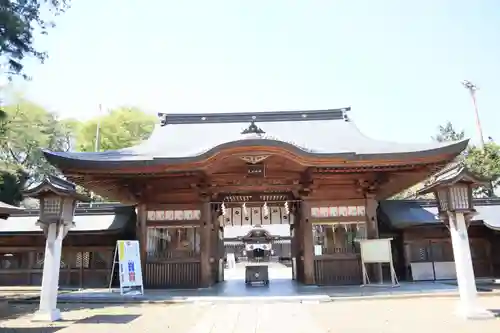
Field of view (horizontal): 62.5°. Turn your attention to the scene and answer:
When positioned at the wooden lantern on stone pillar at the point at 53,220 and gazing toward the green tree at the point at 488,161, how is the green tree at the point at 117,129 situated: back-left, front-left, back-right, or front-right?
front-left

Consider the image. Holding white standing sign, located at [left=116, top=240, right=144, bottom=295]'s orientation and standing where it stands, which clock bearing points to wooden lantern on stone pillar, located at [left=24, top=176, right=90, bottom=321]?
The wooden lantern on stone pillar is roughly at 1 o'clock from the white standing sign.

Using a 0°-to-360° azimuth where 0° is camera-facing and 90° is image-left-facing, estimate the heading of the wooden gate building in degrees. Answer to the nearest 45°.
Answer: approximately 0°

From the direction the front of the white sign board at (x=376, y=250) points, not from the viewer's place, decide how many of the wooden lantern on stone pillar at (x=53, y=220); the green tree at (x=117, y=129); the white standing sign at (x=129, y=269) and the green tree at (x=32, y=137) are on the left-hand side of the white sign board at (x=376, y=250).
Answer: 0

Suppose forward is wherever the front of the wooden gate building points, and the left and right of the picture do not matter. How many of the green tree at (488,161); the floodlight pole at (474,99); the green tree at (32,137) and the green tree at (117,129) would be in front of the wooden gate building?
0

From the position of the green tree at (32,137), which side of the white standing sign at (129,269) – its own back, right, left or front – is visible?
back

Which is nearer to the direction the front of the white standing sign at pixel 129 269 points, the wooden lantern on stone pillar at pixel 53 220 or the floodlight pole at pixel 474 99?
the wooden lantern on stone pillar

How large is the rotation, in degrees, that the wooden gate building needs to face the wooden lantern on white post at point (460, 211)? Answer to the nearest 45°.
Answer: approximately 45° to its left

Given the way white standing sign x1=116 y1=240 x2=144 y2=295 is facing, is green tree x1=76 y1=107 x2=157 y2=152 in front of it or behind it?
behind

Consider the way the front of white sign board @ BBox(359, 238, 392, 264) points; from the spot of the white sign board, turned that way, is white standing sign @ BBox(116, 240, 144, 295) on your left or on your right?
on your right

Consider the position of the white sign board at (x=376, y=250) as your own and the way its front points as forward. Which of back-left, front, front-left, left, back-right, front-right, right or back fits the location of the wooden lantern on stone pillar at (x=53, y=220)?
front-right

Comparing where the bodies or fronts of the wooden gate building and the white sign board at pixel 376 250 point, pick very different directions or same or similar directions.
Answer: same or similar directions

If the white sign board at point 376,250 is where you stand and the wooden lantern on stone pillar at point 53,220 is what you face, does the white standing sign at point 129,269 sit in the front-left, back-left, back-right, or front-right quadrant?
front-right

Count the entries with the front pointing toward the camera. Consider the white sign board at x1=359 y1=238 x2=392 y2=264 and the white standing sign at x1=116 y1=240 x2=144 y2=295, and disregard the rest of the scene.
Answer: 2

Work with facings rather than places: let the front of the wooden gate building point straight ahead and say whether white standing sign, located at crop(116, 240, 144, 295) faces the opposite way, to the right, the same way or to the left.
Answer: the same way

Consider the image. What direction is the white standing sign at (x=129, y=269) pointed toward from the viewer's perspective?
toward the camera

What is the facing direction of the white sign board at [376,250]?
toward the camera

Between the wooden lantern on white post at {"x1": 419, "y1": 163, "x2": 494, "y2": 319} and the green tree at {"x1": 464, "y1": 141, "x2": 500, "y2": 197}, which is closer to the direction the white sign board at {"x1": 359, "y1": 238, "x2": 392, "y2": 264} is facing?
the wooden lantern on white post
